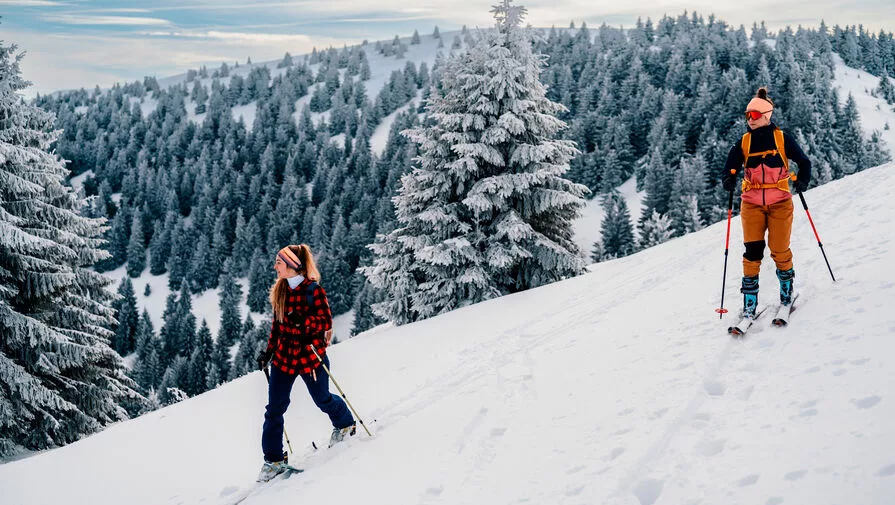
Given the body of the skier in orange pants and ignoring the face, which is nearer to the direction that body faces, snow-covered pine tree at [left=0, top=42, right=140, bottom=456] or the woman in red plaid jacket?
the woman in red plaid jacket

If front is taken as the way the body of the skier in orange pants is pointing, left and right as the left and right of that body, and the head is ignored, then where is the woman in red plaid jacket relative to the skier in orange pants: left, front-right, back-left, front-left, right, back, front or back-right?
front-right

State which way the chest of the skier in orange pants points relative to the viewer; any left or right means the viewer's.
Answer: facing the viewer

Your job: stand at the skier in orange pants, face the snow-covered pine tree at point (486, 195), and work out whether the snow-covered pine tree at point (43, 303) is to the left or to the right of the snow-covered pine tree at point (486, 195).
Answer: left
